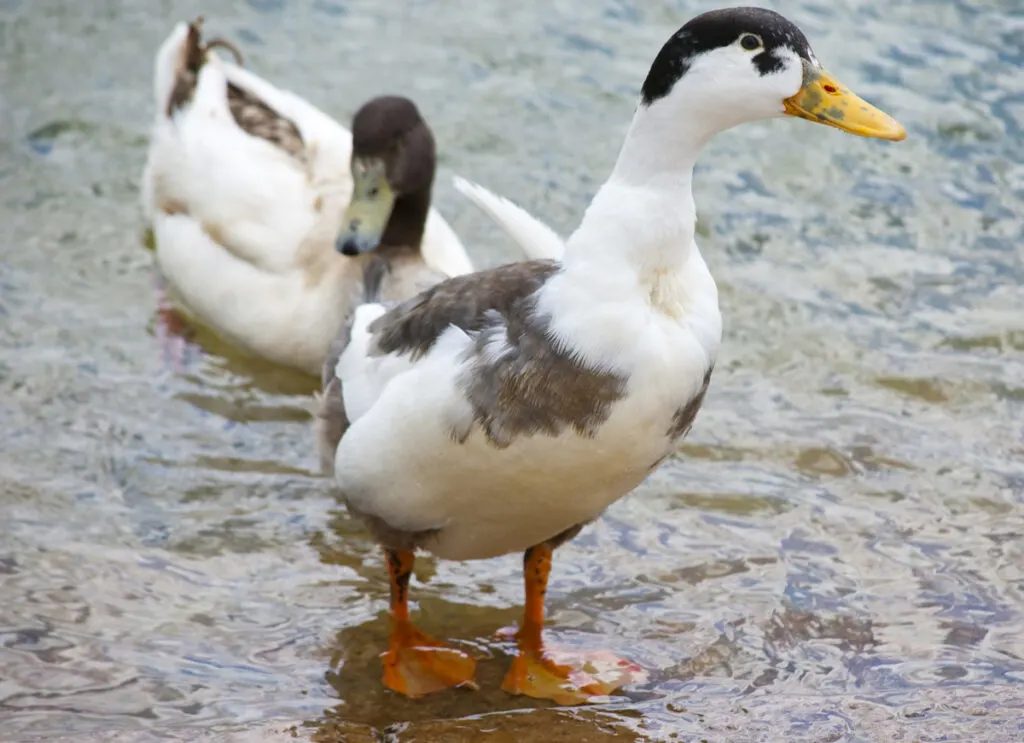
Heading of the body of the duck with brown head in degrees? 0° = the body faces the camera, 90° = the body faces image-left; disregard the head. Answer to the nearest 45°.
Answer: approximately 315°

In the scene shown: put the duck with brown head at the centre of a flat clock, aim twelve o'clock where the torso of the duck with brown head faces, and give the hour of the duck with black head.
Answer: The duck with black head is roughly at 1 o'clock from the duck with brown head.
